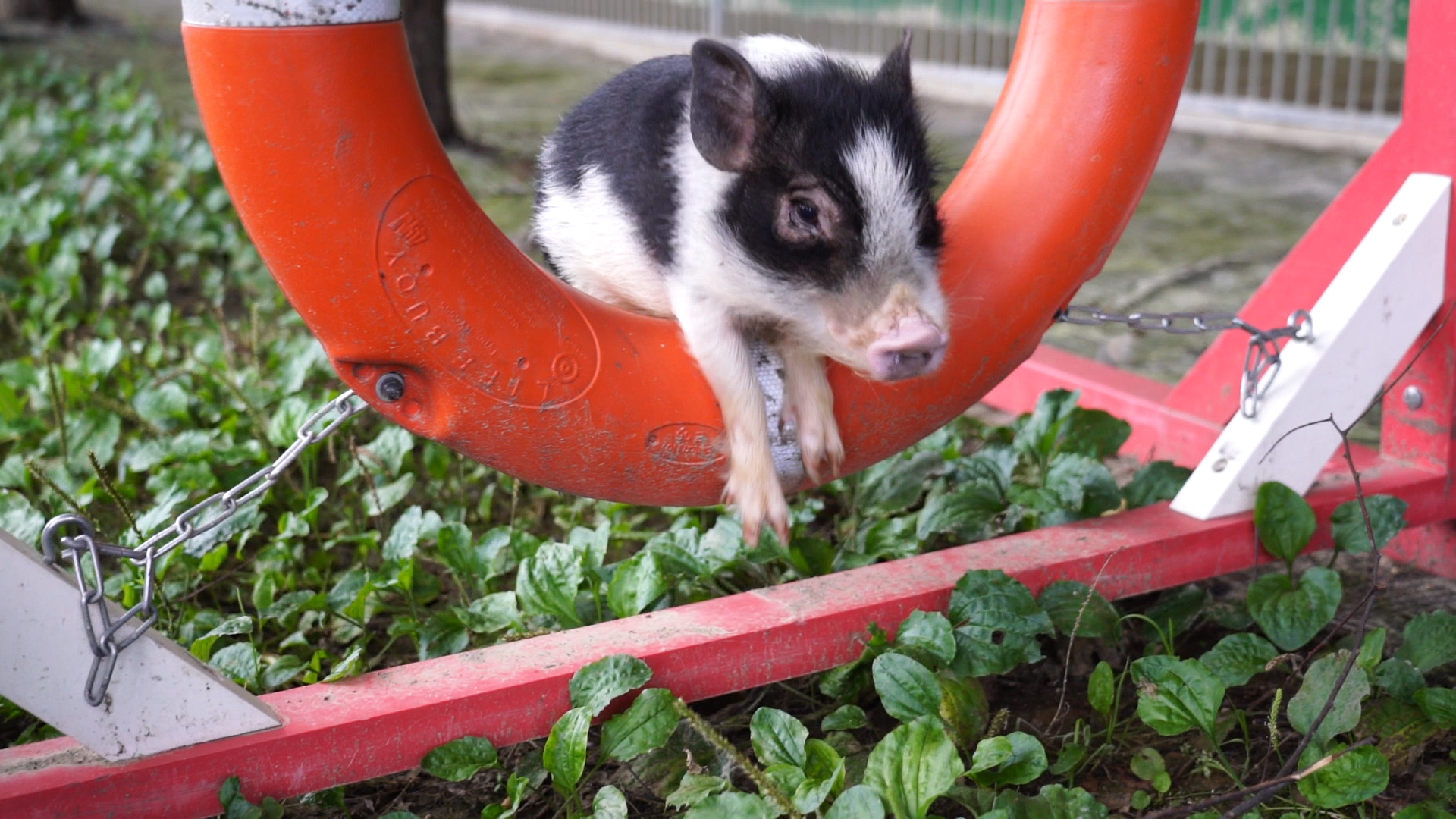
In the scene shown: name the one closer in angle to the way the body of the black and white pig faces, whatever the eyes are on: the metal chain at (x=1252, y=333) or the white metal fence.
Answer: the metal chain

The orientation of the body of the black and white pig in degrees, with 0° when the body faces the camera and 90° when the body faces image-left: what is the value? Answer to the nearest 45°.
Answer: approximately 315°

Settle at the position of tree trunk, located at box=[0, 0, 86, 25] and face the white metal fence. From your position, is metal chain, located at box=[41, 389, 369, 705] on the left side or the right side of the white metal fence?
right

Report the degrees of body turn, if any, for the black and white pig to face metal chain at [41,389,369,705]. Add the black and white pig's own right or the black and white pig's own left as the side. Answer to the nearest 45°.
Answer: approximately 90° to the black and white pig's own right

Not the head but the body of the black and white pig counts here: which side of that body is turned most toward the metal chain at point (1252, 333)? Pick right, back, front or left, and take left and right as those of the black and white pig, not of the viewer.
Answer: left

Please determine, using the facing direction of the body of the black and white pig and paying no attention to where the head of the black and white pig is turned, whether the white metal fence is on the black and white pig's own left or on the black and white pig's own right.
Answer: on the black and white pig's own left

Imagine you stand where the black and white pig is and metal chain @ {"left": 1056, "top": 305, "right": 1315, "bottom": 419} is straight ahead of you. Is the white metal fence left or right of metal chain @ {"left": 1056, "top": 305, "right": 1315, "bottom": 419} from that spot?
left

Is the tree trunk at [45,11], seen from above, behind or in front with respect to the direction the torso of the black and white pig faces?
behind

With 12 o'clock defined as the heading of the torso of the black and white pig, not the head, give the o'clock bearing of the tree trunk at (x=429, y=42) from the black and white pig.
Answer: The tree trunk is roughly at 7 o'clock from the black and white pig.

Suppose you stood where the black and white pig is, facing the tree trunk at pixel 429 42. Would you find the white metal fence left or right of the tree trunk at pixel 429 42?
right
